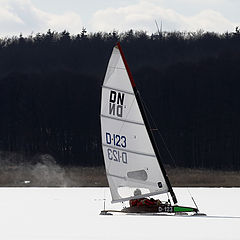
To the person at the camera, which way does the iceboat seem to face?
facing to the right of the viewer
